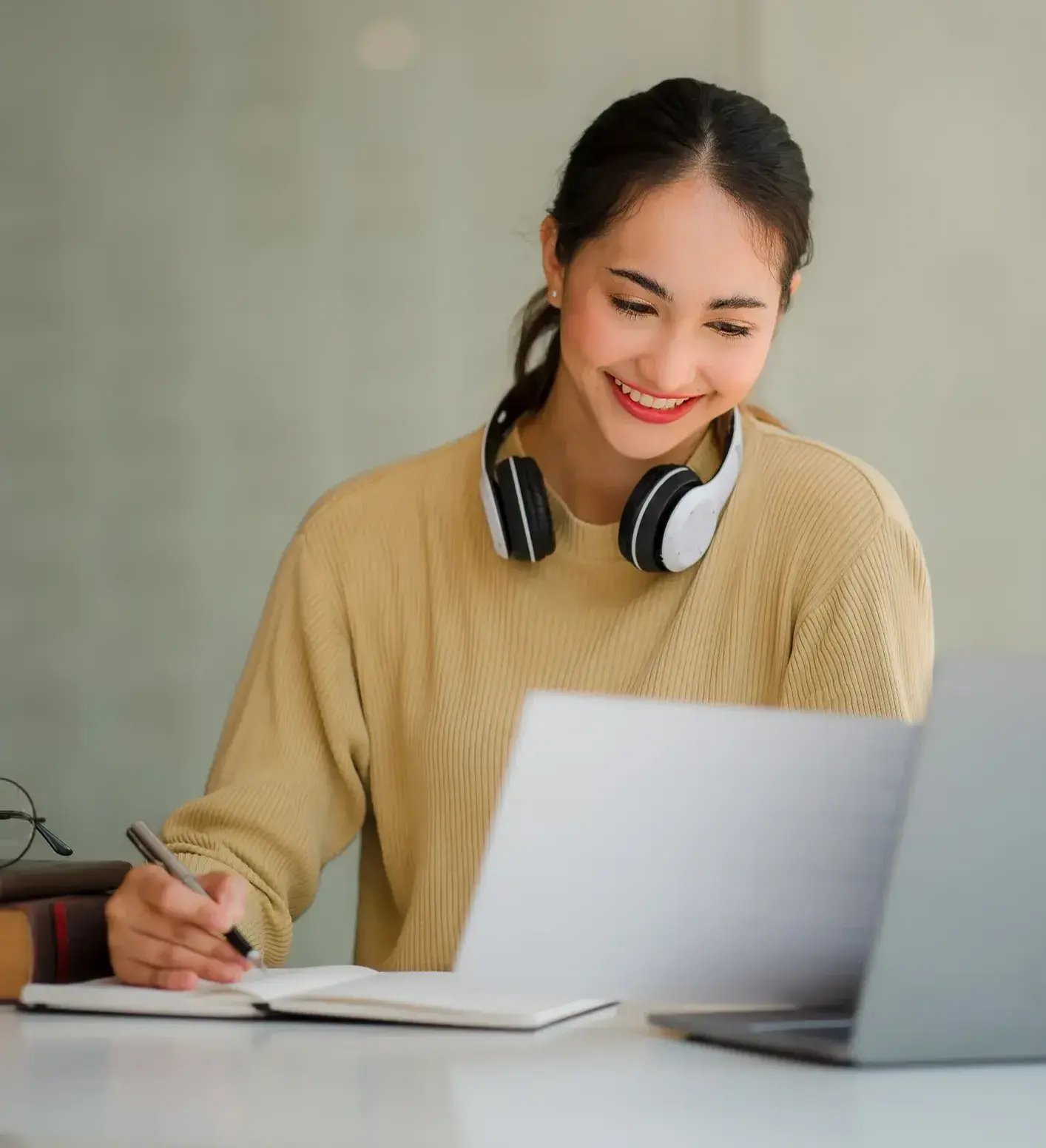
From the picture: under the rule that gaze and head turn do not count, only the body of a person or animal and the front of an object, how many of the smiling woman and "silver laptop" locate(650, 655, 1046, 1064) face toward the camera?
1

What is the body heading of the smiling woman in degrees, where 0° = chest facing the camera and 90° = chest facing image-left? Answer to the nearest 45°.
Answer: approximately 0°

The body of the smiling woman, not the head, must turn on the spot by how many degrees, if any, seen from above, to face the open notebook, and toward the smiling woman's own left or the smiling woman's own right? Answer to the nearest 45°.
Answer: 0° — they already face it

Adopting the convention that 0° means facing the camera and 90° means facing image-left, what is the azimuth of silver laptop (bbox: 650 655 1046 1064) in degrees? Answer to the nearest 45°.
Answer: approximately 135°

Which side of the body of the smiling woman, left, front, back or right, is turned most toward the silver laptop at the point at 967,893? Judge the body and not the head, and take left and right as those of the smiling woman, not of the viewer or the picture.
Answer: front

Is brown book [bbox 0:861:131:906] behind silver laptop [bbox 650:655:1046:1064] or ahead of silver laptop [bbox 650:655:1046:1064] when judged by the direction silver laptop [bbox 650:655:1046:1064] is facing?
ahead

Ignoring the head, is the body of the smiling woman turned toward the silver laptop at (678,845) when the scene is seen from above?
yes
